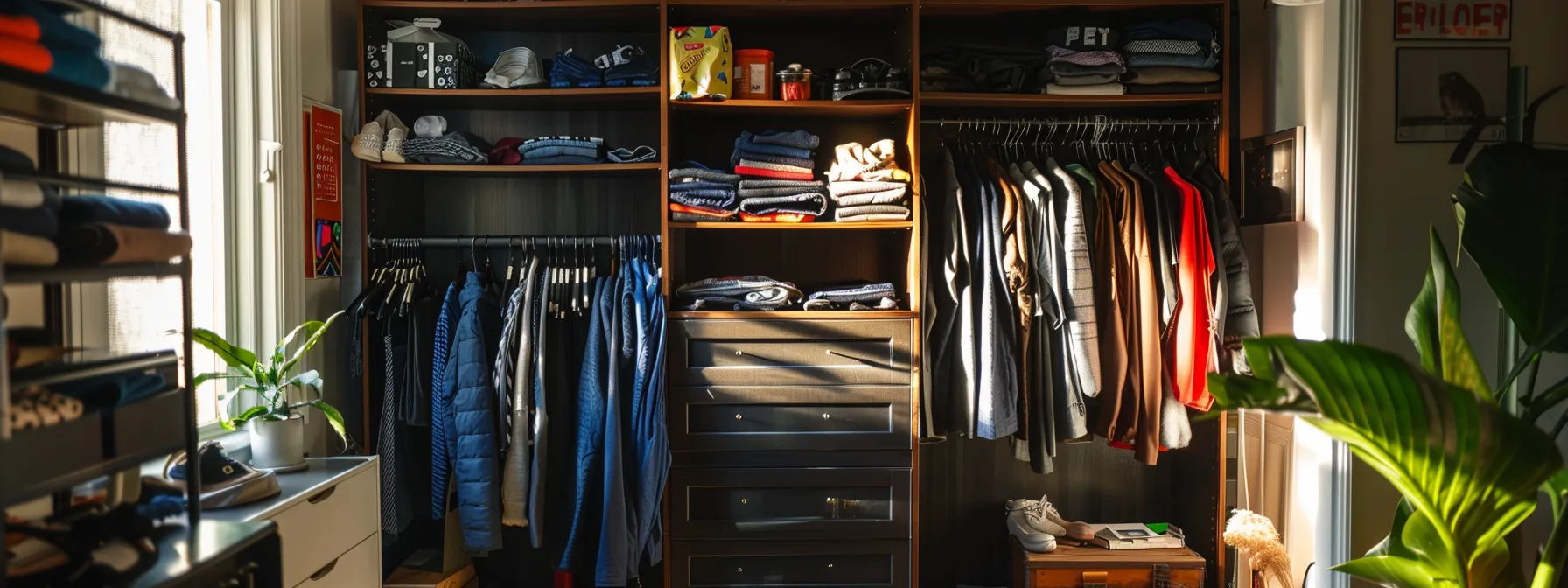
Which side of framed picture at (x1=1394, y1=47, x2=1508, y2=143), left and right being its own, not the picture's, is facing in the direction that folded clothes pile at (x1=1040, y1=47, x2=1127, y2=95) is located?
right

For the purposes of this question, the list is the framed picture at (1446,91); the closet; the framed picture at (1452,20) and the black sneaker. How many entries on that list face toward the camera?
3

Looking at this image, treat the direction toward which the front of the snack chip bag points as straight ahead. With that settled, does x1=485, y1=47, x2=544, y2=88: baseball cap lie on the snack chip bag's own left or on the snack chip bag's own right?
on the snack chip bag's own right

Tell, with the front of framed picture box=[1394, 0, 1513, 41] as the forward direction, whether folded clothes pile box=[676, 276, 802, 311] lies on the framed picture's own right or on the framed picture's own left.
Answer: on the framed picture's own right

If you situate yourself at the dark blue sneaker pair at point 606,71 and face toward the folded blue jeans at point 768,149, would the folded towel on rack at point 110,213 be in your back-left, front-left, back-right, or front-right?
back-right
